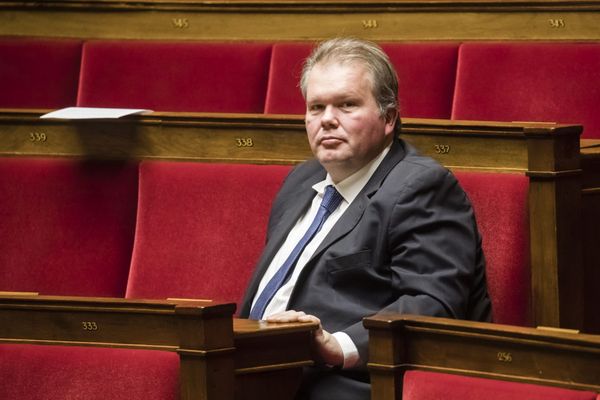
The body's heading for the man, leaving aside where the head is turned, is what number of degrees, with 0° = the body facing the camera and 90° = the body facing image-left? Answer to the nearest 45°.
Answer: approximately 45°
